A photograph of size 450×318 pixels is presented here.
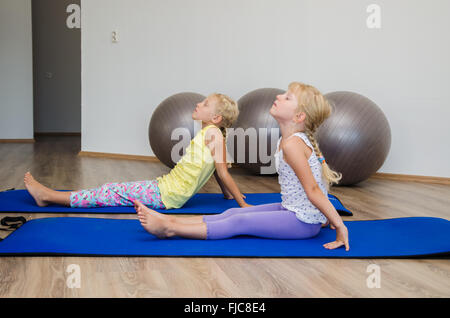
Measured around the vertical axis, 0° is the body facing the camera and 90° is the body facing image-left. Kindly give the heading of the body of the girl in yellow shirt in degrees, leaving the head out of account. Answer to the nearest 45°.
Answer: approximately 90°

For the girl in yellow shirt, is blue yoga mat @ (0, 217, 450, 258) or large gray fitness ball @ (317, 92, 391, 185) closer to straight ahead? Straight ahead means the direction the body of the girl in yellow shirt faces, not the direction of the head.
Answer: the blue yoga mat

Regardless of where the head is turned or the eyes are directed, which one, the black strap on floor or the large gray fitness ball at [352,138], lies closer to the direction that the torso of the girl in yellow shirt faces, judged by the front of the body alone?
the black strap on floor

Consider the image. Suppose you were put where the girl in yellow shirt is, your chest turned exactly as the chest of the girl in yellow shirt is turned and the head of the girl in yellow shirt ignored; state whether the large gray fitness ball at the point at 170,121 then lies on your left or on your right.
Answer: on your right

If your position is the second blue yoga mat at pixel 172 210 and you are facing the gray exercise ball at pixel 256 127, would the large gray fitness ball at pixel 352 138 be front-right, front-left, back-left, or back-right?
front-right

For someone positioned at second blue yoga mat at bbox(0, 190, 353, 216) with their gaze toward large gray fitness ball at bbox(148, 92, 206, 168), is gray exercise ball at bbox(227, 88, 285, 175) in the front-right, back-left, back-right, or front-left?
front-right
